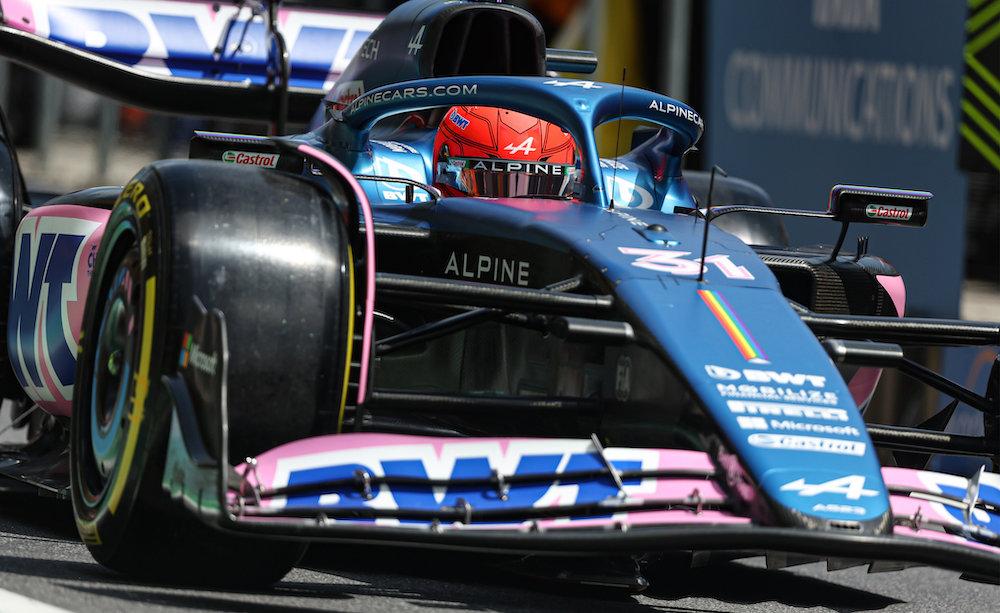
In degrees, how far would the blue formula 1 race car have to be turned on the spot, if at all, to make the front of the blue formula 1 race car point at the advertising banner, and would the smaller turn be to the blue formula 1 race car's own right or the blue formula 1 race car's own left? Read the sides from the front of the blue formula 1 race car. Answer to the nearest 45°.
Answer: approximately 135° to the blue formula 1 race car's own left

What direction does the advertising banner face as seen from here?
toward the camera

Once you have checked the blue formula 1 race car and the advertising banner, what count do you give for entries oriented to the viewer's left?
0

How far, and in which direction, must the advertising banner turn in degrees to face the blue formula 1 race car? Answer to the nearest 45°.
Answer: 0° — it already faces it

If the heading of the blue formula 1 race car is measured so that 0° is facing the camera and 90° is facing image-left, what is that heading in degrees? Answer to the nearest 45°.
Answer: approximately 315°
